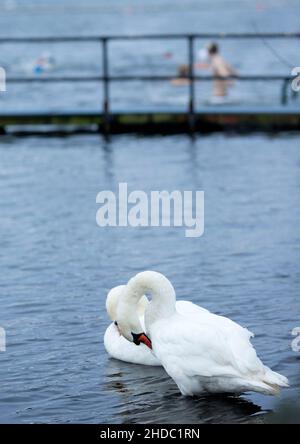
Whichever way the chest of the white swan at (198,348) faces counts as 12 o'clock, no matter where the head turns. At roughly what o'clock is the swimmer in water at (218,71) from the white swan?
The swimmer in water is roughly at 3 o'clock from the white swan.

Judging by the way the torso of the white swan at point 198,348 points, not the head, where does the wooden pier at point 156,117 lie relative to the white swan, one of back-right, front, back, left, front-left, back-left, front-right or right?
right

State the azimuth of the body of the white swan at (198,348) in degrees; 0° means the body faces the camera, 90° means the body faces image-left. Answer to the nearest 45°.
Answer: approximately 90°
